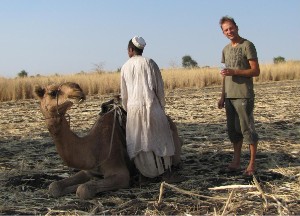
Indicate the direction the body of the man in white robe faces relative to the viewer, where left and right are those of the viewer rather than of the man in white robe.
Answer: facing away from the viewer and to the left of the viewer

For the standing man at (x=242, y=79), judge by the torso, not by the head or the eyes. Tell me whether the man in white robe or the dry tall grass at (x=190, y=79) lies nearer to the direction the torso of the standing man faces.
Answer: the man in white robe

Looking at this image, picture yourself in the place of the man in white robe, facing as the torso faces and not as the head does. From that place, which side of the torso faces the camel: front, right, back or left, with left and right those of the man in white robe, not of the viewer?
left

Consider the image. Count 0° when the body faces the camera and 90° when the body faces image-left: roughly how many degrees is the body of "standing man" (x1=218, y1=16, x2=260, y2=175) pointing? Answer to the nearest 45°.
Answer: approximately 45°

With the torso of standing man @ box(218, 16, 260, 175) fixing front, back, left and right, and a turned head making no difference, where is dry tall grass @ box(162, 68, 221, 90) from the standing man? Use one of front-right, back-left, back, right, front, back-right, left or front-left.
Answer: back-right

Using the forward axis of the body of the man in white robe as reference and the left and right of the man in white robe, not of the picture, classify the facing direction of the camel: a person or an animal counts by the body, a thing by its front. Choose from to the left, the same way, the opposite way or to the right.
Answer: to the left

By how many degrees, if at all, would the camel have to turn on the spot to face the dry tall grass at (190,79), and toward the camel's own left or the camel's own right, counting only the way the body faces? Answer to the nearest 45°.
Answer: approximately 135° to the camel's own right

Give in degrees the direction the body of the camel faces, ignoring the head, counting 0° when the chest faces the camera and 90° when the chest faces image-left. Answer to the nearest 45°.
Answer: approximately 45°

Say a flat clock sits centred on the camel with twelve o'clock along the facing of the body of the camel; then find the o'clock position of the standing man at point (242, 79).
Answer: The standing man is roughly at 7 o'clock from the camel.

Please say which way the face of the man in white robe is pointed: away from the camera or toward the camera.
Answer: away from the camera

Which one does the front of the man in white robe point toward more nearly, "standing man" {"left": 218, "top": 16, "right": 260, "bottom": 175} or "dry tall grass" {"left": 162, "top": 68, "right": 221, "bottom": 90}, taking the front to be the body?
the dry tall grass
